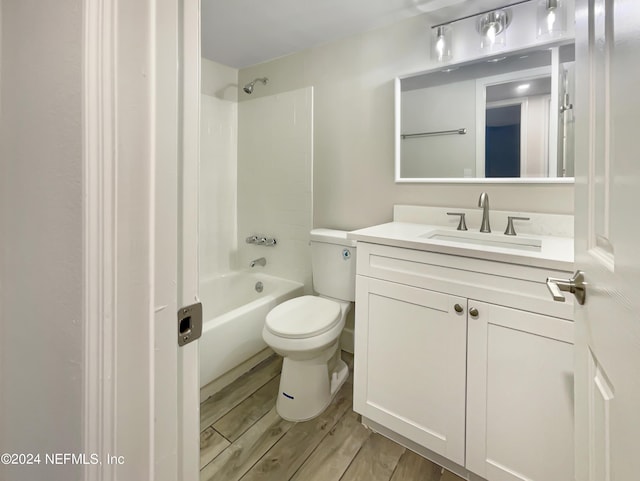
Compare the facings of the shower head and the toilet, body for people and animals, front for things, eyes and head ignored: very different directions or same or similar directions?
same or similar directions

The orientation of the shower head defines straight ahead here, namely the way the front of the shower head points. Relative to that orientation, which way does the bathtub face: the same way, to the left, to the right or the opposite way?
to the left

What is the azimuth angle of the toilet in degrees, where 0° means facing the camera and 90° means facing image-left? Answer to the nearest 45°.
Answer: approximately 45°

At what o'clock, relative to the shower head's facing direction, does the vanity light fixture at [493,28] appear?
The vanity light fixture is roughly at 9 o'clock from the shower head.

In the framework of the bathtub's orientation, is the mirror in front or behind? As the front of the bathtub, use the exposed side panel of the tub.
in front

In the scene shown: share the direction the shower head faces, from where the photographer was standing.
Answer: facing the viewer and to the left of the viewer

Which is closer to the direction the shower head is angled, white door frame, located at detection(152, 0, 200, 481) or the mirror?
the white door frame

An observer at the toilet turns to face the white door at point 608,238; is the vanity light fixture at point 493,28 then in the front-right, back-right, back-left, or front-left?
front-left

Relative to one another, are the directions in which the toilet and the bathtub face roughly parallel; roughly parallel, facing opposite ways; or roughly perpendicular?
roughly perpendicular

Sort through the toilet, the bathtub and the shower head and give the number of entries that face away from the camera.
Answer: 0

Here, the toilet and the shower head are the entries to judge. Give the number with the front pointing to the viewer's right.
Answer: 0

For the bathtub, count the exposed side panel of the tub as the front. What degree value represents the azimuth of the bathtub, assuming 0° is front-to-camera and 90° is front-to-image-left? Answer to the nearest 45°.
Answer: approximately 315°

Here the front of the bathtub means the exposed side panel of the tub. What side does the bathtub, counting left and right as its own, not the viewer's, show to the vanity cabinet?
front
